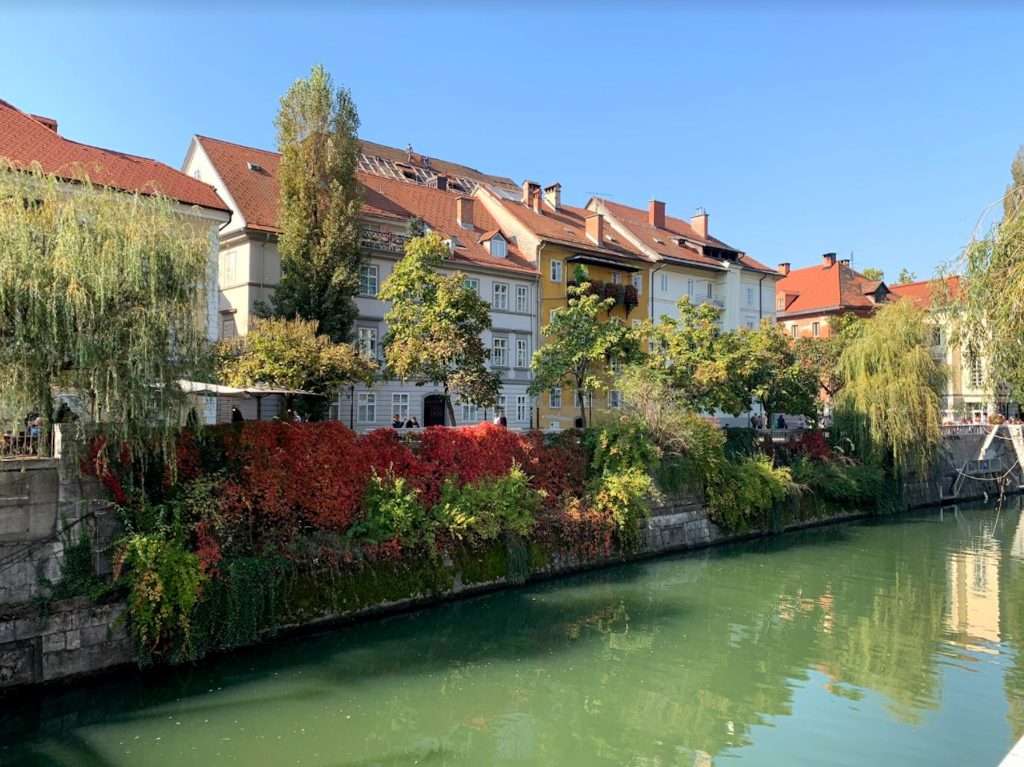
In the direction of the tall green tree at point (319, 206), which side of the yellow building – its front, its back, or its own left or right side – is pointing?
right

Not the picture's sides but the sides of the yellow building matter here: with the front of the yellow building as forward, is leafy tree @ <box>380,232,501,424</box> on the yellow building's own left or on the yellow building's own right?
on the yellow building's own right

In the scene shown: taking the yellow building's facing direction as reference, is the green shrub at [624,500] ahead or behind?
ahead

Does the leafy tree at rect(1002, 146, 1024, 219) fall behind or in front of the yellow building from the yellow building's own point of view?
in front

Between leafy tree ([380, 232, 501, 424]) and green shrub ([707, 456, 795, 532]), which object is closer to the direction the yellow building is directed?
the green shrub

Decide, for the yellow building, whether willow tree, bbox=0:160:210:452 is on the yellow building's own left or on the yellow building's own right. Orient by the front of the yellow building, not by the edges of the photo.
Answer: on the yellow building's own right

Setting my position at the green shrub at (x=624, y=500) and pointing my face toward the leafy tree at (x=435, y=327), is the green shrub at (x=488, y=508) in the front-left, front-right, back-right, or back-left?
front-left

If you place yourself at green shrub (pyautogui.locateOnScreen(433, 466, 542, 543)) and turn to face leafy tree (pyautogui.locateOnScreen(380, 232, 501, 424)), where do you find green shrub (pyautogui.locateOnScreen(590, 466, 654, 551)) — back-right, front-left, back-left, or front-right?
front-right

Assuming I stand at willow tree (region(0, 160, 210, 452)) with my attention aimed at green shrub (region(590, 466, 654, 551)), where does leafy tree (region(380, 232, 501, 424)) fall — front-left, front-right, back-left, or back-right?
front-left

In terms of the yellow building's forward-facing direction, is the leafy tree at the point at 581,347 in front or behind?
in front

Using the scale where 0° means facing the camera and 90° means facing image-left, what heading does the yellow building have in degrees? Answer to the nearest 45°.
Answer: approximately 315°
